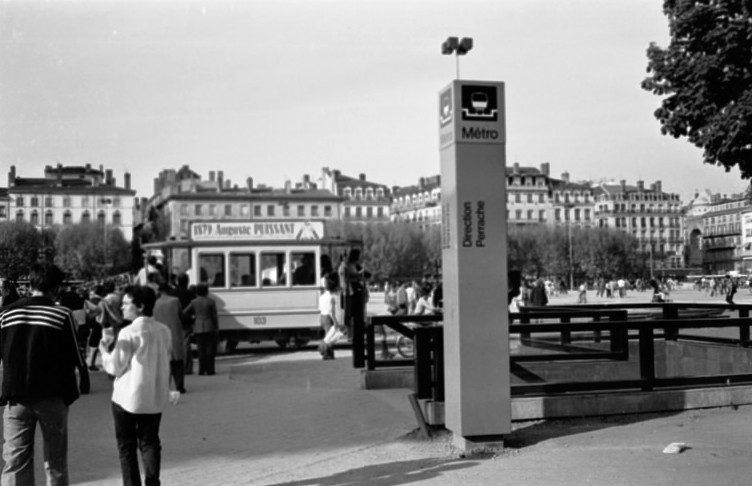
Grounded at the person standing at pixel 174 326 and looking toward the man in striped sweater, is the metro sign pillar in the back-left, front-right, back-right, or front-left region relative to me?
front-left

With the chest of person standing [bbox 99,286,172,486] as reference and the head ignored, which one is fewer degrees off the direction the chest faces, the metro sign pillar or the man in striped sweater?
the man in striped sweater

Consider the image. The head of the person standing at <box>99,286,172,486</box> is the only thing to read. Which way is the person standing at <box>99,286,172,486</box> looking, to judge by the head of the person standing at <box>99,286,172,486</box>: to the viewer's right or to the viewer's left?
to the viewer's left
